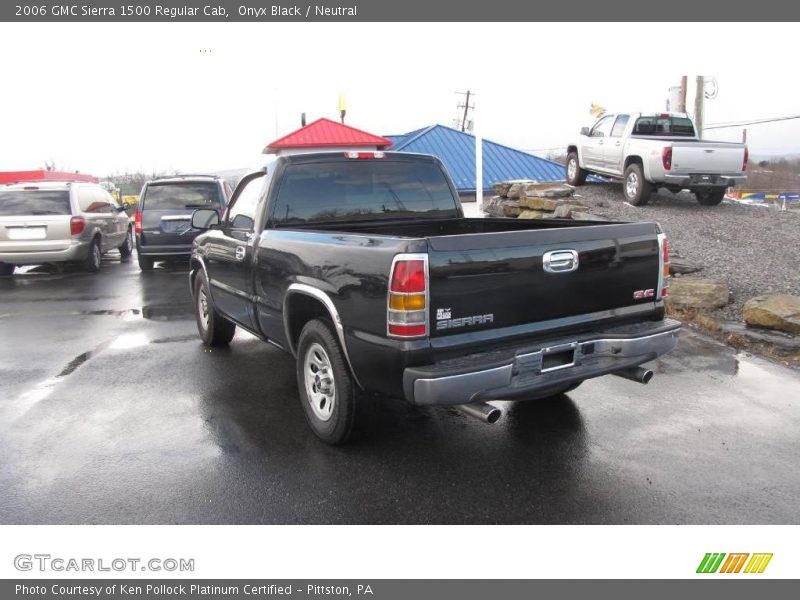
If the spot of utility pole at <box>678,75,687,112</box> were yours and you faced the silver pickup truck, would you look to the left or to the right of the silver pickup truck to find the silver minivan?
right

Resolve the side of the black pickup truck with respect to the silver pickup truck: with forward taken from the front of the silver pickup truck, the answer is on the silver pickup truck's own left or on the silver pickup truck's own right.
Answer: on the silver pickup truck's own left

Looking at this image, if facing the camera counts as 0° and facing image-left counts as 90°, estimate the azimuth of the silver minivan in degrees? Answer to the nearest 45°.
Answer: approximately 225°

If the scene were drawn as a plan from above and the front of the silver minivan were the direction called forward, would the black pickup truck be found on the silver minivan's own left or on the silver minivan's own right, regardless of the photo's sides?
on the silver minivan's own right

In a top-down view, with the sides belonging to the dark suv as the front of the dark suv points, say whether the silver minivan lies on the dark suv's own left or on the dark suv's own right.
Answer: on the dark suv's own left

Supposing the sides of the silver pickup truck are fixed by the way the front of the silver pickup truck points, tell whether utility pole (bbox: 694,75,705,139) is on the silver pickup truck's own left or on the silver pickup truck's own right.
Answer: on the silver pickup truck's own right

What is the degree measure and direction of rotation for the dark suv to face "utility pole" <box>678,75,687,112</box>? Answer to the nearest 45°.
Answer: approximately 90° to its right

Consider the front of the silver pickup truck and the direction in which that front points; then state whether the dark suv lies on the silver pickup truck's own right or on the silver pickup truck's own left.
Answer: on the silver pickup truck's own left

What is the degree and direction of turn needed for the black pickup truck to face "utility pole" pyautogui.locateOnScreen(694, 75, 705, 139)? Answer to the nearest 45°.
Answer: approximately 90° to its right

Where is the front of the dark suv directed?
away from the camera

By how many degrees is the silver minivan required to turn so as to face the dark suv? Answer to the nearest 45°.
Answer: approximately 45° to its right
